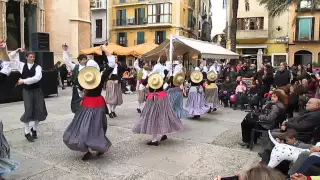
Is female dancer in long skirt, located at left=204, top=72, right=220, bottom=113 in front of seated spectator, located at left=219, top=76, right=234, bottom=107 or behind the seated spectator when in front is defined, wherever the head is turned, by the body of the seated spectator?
in front

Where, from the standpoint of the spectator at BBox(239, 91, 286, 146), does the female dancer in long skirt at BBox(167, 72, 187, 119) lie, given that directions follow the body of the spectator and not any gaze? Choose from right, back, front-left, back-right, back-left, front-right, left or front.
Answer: front-right

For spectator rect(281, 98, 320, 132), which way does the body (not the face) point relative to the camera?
to the viewer's left

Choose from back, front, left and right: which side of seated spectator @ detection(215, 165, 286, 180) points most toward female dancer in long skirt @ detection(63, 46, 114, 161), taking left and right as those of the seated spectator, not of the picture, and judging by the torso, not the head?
front

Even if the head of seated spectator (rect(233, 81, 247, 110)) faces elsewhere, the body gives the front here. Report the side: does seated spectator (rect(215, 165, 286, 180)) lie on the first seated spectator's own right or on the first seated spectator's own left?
on the first seated spectator's own left

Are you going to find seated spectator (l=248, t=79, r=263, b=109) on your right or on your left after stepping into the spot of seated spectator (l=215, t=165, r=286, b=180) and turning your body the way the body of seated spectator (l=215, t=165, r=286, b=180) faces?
on your right

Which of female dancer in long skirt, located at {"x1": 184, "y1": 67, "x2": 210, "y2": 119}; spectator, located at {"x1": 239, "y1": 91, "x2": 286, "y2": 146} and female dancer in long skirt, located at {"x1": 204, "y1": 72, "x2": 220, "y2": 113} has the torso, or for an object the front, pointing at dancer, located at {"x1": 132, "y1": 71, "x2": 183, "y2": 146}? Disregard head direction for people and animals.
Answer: the spectator

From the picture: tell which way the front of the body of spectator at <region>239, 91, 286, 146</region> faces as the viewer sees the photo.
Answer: to the viewer's left

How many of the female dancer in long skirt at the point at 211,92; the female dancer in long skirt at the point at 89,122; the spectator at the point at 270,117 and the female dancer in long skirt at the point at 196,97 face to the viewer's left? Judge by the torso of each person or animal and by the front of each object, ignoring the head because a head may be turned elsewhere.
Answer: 1

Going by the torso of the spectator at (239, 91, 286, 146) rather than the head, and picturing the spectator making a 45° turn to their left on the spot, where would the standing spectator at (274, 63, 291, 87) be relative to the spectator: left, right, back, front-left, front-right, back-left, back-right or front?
back-right

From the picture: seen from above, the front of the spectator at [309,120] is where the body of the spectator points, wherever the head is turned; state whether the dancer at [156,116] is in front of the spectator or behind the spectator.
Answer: in front

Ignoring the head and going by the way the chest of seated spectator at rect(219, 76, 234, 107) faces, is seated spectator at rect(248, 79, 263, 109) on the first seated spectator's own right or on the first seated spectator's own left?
on the first seated spectator's own left

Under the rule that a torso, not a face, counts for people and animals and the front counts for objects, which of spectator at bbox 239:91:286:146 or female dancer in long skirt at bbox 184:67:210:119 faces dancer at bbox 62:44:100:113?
the spectator

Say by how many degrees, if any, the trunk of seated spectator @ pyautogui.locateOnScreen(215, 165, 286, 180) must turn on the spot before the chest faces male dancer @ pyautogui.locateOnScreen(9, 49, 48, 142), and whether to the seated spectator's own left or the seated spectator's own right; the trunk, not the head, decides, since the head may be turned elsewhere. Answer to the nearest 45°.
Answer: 0° — they already face them

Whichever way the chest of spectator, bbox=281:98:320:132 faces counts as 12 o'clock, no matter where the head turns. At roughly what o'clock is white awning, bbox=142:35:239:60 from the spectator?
The white awning is roughly at 2 o'clock from the spectator.
